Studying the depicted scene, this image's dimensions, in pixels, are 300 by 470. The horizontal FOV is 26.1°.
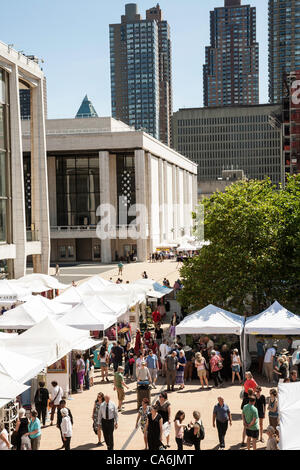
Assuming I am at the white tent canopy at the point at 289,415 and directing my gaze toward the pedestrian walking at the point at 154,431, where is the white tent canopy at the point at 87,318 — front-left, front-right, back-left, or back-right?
front-right

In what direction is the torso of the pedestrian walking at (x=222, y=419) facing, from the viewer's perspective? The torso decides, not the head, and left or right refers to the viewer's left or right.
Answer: facing the viewer

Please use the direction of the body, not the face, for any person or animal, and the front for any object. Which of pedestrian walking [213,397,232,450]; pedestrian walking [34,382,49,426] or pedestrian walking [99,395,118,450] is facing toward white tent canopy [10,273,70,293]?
pedestrian walking [34,382,49,426]

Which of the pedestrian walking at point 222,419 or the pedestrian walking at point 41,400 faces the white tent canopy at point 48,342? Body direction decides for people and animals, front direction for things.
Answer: the pedestrian walking at point 41,400

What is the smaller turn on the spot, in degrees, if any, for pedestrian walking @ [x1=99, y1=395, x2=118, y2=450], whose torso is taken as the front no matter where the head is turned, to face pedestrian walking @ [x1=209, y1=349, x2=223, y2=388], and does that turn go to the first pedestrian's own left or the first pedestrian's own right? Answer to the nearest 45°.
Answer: approximately 135° to the first pedestrian's own left

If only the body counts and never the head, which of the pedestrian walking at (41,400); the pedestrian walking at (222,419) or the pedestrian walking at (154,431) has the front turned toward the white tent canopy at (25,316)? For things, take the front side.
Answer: the pedestrian walking at (41,400)

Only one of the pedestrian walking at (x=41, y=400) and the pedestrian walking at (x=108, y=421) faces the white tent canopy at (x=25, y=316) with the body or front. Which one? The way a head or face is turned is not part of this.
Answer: the pedestrian walking at (x=41, y=400)

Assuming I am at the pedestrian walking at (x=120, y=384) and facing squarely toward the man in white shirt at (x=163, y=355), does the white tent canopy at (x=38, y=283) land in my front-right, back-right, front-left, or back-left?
front-left

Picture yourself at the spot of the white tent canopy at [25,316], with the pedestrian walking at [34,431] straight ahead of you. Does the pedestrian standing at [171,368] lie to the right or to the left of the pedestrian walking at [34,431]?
left

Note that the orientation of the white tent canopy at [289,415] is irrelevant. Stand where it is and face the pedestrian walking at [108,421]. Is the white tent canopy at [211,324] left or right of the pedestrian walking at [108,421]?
right

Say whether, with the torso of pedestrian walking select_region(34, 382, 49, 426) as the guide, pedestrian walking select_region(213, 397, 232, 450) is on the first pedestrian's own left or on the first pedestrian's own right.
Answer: on the first pedestrian's own right

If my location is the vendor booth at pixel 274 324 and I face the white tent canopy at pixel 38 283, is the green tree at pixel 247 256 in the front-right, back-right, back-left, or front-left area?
front-right

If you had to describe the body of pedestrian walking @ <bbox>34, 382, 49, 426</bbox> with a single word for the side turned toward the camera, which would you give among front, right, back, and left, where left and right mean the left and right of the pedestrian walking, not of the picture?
back
